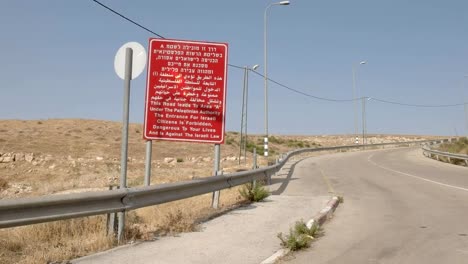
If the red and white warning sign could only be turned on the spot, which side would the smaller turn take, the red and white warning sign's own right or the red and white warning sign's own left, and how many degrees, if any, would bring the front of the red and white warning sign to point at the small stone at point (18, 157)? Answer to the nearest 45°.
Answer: approximately 135° to the red and white warning sign's own right

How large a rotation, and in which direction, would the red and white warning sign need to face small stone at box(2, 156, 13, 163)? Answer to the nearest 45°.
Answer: approximately 135° to its right

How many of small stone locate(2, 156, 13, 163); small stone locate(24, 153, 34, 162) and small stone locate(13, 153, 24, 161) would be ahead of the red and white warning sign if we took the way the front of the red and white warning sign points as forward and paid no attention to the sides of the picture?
0

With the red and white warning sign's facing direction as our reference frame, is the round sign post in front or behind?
in front

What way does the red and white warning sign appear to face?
toward the camera

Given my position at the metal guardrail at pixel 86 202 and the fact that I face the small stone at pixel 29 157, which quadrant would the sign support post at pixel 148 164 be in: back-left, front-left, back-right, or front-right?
front-right

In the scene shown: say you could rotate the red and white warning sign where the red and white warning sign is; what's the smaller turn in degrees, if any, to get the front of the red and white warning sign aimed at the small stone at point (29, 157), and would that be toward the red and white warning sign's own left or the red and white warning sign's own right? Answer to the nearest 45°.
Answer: approximately 135° to the red and white warning sign's own right
